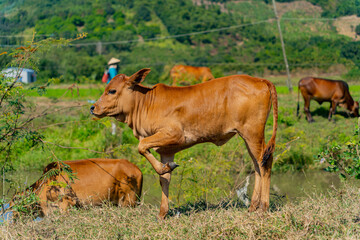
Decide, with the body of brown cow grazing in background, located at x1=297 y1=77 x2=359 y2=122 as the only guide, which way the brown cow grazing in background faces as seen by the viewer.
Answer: to the viewer's right

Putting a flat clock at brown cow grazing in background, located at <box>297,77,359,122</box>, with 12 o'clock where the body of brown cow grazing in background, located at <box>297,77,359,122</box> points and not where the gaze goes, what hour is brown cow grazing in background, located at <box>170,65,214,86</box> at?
brown cow grazing in background, located at <box>170,65,214,86</box> is roughly at 7 o'clock from brown cow grazing in background, located at <box>297,77,359,122</box>.

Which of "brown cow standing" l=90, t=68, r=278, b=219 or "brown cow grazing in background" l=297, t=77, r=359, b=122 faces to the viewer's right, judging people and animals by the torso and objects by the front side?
the brown cow grazing in background

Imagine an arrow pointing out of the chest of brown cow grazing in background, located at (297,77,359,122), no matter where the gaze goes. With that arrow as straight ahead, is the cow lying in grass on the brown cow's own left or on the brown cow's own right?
on the brown cow's own right

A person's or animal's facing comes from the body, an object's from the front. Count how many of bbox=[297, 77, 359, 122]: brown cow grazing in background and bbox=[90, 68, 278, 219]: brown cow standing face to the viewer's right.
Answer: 1

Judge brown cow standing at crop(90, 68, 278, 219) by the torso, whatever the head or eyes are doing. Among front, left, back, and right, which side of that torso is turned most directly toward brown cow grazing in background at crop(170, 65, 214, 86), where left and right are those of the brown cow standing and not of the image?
right

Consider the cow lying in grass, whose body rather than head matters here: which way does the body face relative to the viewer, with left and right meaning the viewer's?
facing to the left of the viewer

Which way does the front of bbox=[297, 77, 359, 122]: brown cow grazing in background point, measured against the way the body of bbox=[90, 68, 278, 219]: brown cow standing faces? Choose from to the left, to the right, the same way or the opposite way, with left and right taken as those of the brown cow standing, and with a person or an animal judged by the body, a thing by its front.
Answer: the opposite way

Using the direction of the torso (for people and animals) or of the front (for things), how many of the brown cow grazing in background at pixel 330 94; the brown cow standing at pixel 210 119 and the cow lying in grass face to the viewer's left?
2

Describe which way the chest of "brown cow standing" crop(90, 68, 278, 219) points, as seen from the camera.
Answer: to the viewer's left

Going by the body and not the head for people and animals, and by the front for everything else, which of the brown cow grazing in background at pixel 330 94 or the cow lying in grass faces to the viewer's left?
the cow lying in grass
